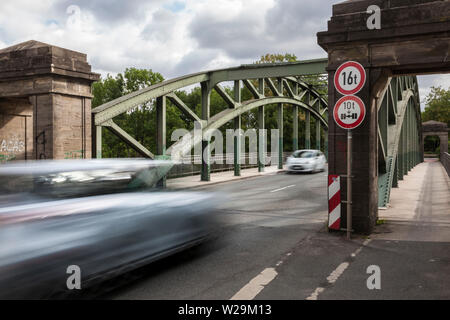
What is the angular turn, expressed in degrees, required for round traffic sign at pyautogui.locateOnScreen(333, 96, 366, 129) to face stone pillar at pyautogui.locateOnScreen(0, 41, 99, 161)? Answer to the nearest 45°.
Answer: approximately 90° to its right

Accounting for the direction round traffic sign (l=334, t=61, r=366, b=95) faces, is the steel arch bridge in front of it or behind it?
behind

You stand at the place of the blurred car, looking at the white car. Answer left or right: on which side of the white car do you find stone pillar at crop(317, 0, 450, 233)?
right

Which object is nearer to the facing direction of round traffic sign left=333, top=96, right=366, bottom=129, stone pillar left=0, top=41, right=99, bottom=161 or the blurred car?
the blurred car

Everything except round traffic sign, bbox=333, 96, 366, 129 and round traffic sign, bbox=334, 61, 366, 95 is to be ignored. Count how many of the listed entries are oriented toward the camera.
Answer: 2
